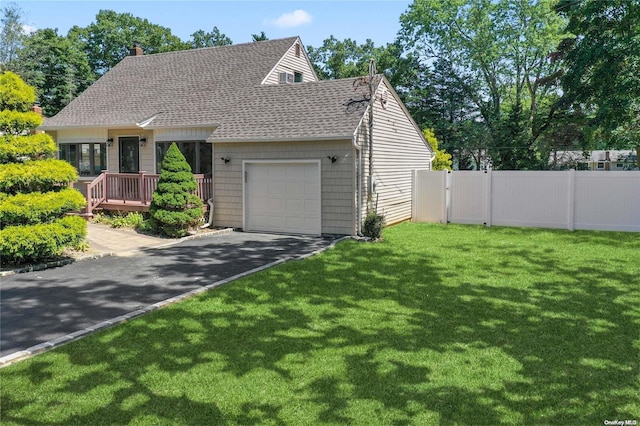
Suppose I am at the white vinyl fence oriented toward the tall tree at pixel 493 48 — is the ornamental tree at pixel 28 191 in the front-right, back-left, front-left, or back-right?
back-left

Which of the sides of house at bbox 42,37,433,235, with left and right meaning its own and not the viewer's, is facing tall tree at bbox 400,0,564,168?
back

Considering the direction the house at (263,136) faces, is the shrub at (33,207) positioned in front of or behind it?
in front

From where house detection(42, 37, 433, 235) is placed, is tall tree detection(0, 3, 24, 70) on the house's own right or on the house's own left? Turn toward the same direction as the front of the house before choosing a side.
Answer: on the house's own right

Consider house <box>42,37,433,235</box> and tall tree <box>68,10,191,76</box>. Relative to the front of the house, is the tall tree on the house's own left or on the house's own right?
on the house's own right

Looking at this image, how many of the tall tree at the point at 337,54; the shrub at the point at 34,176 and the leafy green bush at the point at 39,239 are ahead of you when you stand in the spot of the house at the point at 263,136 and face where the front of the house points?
2

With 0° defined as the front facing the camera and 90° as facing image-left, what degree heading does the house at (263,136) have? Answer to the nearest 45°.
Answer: approximately 45°

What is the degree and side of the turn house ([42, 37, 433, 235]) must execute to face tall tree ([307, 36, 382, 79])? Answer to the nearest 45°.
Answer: approximately 135° to its right

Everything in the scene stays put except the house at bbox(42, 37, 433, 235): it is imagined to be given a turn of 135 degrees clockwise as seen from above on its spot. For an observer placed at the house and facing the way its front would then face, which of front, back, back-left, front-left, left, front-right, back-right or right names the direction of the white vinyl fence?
right
